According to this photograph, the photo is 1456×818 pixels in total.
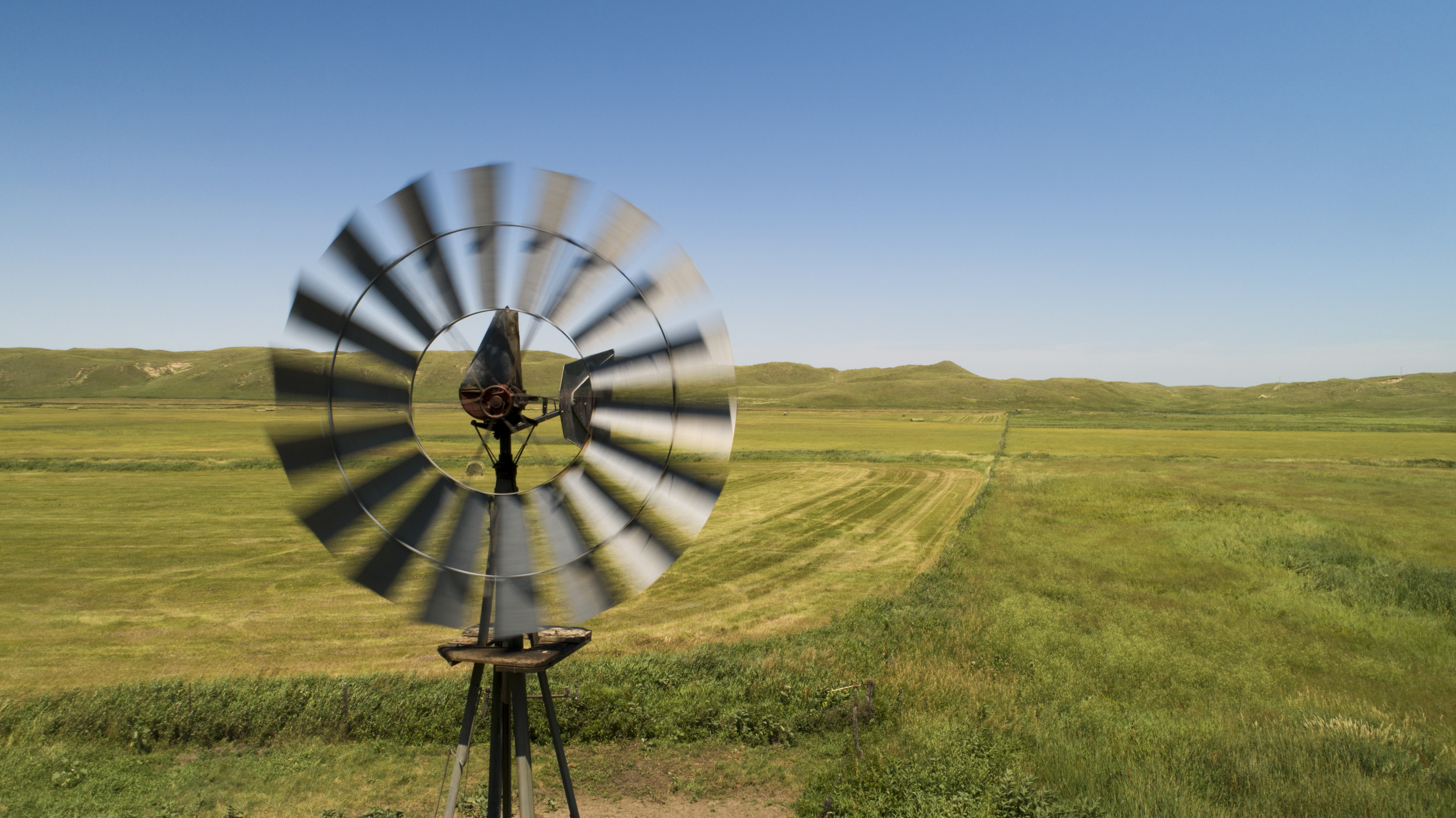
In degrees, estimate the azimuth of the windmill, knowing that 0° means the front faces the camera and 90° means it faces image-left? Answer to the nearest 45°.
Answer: approximately 0°
